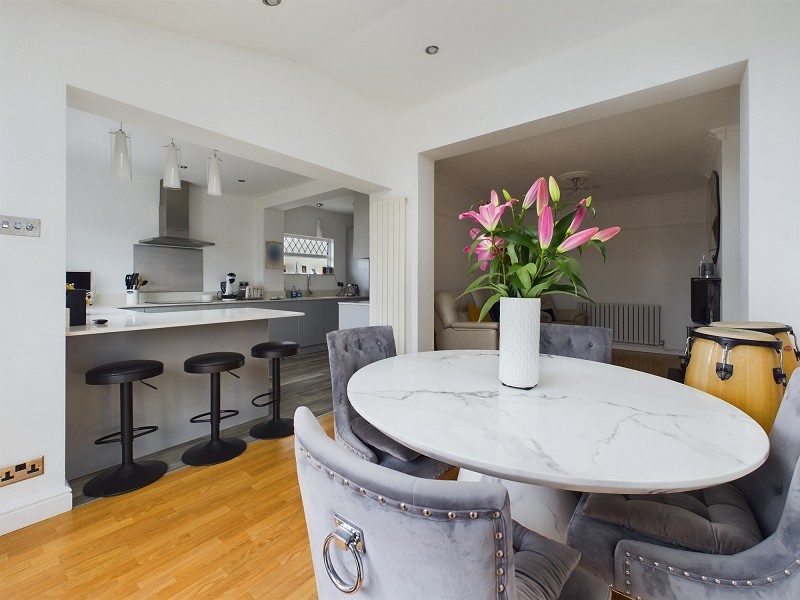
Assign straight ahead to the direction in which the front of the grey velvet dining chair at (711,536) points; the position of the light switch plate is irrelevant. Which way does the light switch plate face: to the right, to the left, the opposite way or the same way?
the opposite way

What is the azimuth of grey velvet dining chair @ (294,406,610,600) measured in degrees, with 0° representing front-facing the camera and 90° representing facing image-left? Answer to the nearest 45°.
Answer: approximately 225°

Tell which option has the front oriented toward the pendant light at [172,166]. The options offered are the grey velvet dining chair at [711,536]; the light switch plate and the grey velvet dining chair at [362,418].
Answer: the grey velvet dining chair at [711,536]

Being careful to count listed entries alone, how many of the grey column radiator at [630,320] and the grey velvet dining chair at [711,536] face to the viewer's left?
1

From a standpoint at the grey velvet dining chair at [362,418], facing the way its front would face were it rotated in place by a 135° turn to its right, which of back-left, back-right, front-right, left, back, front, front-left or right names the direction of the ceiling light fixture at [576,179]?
back-right

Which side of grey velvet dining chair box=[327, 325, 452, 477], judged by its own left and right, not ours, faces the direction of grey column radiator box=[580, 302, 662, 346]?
left

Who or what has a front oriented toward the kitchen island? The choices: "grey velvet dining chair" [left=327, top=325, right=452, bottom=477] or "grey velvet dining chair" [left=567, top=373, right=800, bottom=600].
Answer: "grey velvet dining chair" [left=567, top=373, right=800, bottom=600]

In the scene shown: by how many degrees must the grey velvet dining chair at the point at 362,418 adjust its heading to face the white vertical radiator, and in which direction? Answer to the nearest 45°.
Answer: approximately 135° to its left
